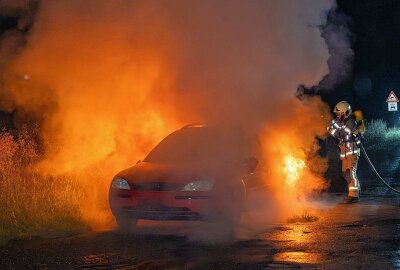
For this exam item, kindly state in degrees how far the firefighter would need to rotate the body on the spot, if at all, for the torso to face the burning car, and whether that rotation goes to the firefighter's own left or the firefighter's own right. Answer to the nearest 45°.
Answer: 0° — they already face it

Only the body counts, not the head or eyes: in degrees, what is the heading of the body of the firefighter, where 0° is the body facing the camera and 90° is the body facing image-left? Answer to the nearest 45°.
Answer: approximately 45°

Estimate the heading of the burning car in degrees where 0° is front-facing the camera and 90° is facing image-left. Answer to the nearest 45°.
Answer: approximately 45°

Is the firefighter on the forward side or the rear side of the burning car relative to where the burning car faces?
on the rear side

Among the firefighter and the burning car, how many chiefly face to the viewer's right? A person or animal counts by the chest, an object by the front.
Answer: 0

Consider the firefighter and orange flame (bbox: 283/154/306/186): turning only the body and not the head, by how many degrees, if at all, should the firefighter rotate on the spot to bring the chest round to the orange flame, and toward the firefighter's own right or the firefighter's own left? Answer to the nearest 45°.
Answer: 0° — they already face it

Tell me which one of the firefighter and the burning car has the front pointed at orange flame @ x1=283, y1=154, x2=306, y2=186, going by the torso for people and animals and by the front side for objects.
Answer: the firefighter

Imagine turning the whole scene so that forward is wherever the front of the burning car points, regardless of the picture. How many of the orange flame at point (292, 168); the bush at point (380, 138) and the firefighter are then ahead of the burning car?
0

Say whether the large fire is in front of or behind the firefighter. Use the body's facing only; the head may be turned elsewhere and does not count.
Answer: in front

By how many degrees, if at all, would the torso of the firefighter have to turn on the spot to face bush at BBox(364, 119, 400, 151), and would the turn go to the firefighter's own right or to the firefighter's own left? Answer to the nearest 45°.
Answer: approximately 135° to the firefighter's own right

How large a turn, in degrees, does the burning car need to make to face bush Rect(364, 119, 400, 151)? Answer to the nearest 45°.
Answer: approximately 180°

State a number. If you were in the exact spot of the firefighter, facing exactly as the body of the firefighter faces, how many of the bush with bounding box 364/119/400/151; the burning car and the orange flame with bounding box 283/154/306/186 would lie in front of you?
2

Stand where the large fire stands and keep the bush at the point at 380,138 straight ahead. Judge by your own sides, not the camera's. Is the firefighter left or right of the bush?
right
